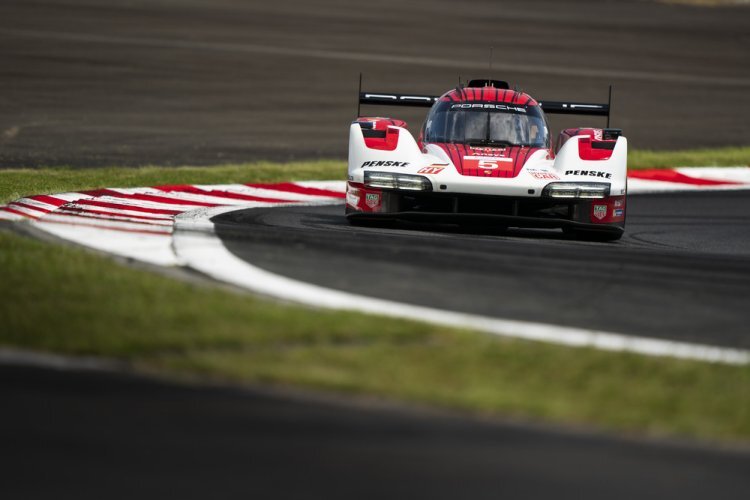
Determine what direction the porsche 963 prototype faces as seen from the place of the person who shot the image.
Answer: facing the viewer

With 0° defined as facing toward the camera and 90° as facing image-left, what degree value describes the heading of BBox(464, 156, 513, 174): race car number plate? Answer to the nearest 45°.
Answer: approximately 0°
